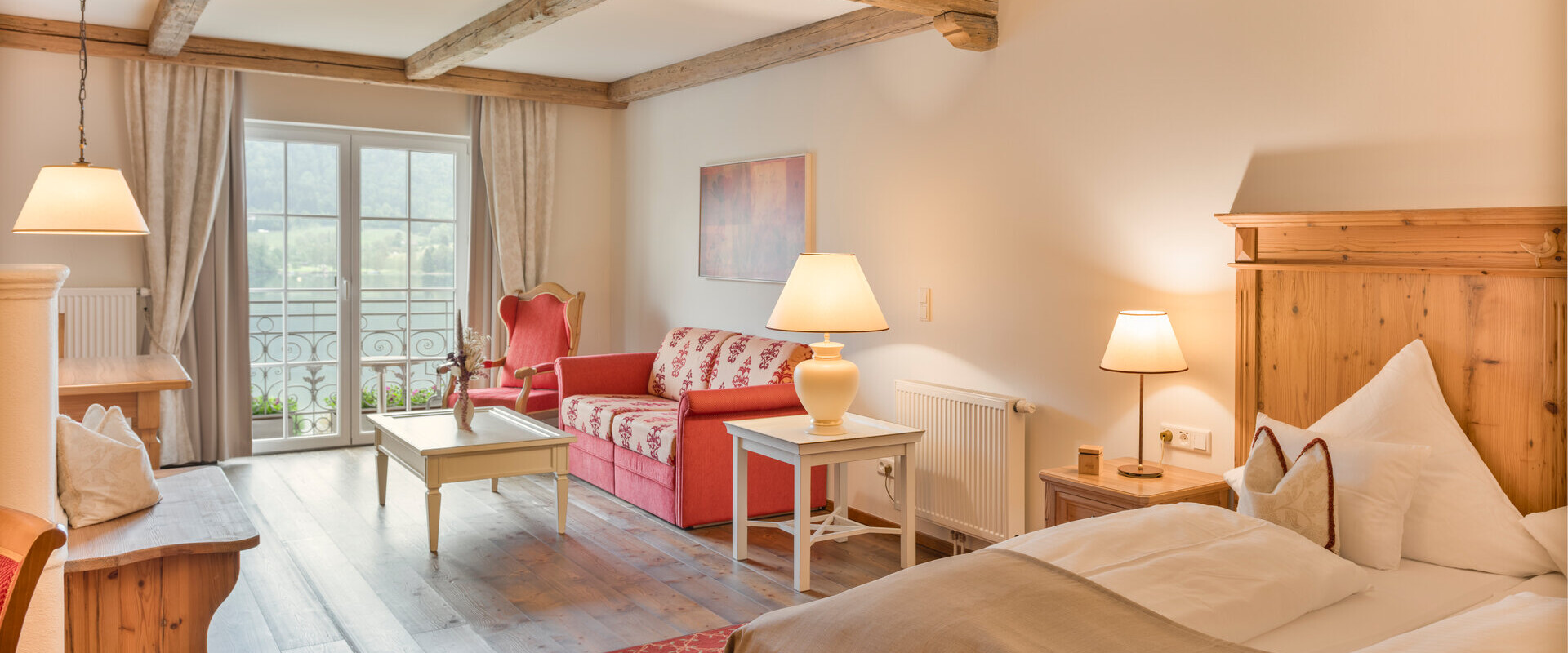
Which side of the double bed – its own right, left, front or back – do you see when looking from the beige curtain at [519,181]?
right

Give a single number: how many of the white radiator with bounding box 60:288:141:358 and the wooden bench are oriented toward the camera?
1

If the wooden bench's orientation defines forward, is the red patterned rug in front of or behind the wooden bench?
in front

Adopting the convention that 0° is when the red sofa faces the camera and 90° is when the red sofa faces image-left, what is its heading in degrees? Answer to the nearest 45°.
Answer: approximately 45°

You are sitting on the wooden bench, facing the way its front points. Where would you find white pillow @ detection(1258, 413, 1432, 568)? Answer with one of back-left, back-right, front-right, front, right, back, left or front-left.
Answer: front-right

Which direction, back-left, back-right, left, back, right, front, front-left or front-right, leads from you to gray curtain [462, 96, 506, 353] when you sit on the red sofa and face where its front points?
right

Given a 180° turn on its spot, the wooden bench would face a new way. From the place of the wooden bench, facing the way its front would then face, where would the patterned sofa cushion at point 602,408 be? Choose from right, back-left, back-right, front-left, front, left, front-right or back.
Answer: back-right

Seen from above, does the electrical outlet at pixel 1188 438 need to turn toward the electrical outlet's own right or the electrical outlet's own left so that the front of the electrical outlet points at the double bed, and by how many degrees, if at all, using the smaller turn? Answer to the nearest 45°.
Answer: approximately 45° to the electrical outlet's own left

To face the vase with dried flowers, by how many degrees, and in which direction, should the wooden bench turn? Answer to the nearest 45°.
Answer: approximately 45° to its left

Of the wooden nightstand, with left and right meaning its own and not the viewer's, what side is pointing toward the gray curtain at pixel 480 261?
right

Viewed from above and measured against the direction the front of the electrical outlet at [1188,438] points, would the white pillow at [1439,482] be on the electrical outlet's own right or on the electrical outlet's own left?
on the electrical outlet's own left

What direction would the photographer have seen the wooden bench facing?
facing to the right of the viewer

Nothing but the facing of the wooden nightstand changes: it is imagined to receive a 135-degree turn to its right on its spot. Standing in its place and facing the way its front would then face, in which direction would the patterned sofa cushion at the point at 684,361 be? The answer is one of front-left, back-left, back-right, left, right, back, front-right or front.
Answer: front-left

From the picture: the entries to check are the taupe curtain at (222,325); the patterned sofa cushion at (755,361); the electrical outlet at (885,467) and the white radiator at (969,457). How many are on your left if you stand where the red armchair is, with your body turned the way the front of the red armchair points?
3

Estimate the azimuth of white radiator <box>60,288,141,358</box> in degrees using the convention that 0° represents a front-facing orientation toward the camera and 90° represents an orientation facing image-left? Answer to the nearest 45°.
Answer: approximately 0°
